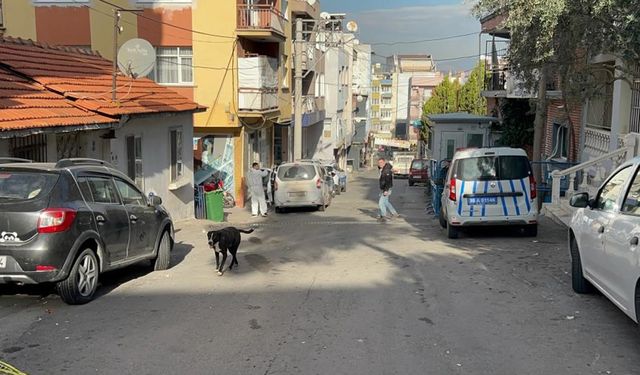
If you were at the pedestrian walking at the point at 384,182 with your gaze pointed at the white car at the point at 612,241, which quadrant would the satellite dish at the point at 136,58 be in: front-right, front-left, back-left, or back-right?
front-right

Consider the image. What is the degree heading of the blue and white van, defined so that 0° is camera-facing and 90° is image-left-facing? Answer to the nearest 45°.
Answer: approximately 180°

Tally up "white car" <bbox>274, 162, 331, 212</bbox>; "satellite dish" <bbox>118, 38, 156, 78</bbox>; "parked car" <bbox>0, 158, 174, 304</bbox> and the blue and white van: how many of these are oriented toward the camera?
1

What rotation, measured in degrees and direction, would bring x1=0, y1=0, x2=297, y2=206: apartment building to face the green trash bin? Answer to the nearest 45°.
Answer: approximately 45° to its right

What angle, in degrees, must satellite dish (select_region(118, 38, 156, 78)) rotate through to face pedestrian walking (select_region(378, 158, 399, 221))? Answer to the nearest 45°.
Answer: approximately 90° to its left

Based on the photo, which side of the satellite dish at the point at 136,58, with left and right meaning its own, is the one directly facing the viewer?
front

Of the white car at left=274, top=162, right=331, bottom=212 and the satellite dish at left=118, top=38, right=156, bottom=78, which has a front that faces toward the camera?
the satellite dish

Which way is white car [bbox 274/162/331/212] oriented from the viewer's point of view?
away from the camera

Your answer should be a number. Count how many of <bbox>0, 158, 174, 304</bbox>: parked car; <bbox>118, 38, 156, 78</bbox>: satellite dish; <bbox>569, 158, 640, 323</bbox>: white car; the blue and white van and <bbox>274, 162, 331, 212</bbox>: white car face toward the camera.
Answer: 1

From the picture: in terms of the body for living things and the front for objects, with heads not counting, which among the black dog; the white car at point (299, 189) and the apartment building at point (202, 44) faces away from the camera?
the white car

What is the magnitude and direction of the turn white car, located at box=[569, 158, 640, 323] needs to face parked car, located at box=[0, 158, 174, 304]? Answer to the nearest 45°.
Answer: approximately 45° to its left

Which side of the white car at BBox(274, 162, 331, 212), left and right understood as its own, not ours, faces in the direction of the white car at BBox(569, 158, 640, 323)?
back

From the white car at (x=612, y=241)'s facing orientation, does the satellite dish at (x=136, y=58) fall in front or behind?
in front

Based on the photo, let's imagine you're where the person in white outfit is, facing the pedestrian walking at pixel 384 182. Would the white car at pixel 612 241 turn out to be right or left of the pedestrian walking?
right

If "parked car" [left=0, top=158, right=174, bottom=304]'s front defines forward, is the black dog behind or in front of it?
in front
